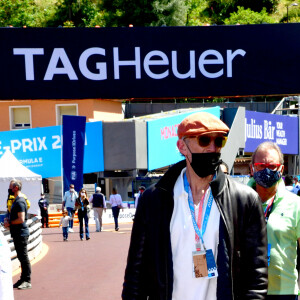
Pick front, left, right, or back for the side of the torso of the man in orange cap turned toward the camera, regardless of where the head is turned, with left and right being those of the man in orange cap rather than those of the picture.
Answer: front

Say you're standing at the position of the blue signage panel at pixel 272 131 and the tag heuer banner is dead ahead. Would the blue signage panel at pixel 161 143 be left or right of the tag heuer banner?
right

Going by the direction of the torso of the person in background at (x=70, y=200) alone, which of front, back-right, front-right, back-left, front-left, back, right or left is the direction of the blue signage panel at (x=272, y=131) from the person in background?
back-left

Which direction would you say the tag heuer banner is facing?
toward the camera

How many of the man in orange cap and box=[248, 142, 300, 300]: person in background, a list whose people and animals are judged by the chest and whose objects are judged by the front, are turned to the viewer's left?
0

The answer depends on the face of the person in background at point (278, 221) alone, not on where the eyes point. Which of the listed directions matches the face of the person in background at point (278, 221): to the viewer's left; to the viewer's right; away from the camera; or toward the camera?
toward the camera

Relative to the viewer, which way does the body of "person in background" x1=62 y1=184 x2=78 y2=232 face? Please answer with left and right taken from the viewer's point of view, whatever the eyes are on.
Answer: facing the viewer

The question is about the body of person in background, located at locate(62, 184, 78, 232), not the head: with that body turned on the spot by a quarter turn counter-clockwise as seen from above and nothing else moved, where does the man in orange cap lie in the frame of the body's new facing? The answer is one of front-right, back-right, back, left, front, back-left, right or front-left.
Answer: right

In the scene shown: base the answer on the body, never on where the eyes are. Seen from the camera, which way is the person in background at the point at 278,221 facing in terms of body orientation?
toward the camera
